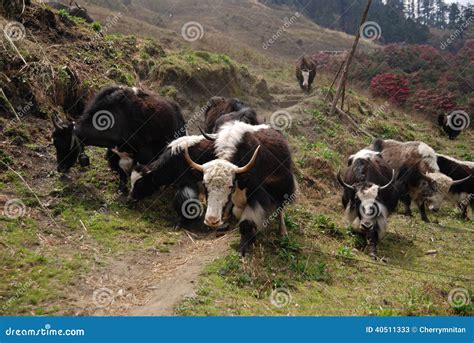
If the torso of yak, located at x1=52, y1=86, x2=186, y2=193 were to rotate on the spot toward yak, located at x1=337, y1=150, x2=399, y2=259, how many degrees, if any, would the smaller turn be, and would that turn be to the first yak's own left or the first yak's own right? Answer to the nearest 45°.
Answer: approximately 180°

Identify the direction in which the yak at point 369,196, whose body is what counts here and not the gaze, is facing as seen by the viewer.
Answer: toward the camera

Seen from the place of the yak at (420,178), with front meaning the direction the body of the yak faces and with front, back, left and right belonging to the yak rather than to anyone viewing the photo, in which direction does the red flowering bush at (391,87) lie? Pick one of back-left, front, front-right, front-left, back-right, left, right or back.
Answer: back-left

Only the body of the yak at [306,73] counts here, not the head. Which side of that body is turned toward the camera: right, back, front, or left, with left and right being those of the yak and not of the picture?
front

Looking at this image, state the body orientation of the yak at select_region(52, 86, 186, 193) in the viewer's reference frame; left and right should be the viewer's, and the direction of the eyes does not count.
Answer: facing to the left of the viewer

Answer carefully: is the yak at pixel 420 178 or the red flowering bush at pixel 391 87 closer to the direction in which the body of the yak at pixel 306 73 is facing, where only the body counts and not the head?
the yak

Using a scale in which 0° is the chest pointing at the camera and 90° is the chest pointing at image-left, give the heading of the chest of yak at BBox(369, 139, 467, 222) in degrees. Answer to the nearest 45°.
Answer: approximately 315°

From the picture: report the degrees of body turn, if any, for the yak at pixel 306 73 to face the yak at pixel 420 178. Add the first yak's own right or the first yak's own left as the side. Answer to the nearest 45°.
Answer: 0° — it already faces it

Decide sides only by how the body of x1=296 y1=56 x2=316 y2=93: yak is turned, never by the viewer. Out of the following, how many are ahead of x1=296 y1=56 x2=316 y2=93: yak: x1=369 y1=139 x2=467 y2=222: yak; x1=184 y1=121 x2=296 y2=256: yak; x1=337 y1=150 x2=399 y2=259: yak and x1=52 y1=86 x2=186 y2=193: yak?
4
